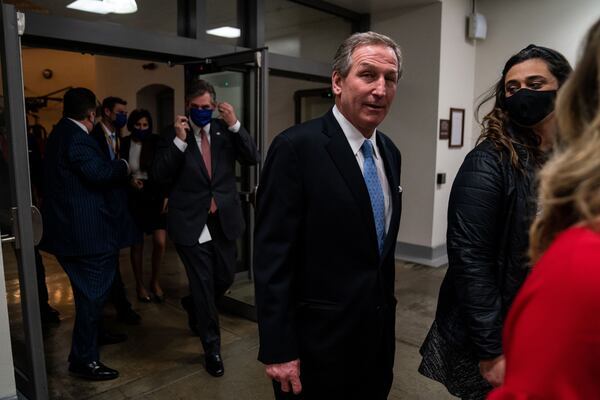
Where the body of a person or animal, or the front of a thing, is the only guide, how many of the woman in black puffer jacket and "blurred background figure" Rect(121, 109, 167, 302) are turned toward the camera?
1

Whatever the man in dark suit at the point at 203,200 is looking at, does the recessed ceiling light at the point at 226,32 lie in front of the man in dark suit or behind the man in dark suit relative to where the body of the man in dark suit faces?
behind

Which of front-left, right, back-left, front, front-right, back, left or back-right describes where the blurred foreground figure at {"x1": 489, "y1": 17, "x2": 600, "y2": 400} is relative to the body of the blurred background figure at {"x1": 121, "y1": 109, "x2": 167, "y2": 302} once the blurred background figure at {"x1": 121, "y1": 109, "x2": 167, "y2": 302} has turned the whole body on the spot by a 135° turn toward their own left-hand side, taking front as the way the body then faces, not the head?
back-right

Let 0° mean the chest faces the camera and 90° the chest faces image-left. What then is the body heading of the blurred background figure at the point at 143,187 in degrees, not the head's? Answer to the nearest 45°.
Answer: approximately 0°

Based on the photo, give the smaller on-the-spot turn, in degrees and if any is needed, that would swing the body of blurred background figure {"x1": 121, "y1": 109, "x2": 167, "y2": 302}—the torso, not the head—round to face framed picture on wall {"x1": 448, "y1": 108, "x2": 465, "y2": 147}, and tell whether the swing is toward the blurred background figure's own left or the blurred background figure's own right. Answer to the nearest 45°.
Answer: approximately 90° to the blurred background figure's own left

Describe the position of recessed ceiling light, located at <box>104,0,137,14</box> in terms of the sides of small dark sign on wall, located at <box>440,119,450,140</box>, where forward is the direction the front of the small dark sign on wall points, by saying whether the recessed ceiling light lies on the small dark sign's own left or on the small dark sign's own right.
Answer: on the small dark sign's own right

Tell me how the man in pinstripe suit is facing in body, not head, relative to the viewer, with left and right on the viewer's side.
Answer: facing away from the viewer and to the right of the viewer

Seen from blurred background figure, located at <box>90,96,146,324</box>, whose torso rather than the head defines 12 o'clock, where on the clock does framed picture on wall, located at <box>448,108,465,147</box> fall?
The framed picture on wall is roughly at 10 o'clock from the blurred background figure.

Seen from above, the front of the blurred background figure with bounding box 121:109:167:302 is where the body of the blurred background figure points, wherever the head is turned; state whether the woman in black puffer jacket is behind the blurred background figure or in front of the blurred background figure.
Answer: in front
